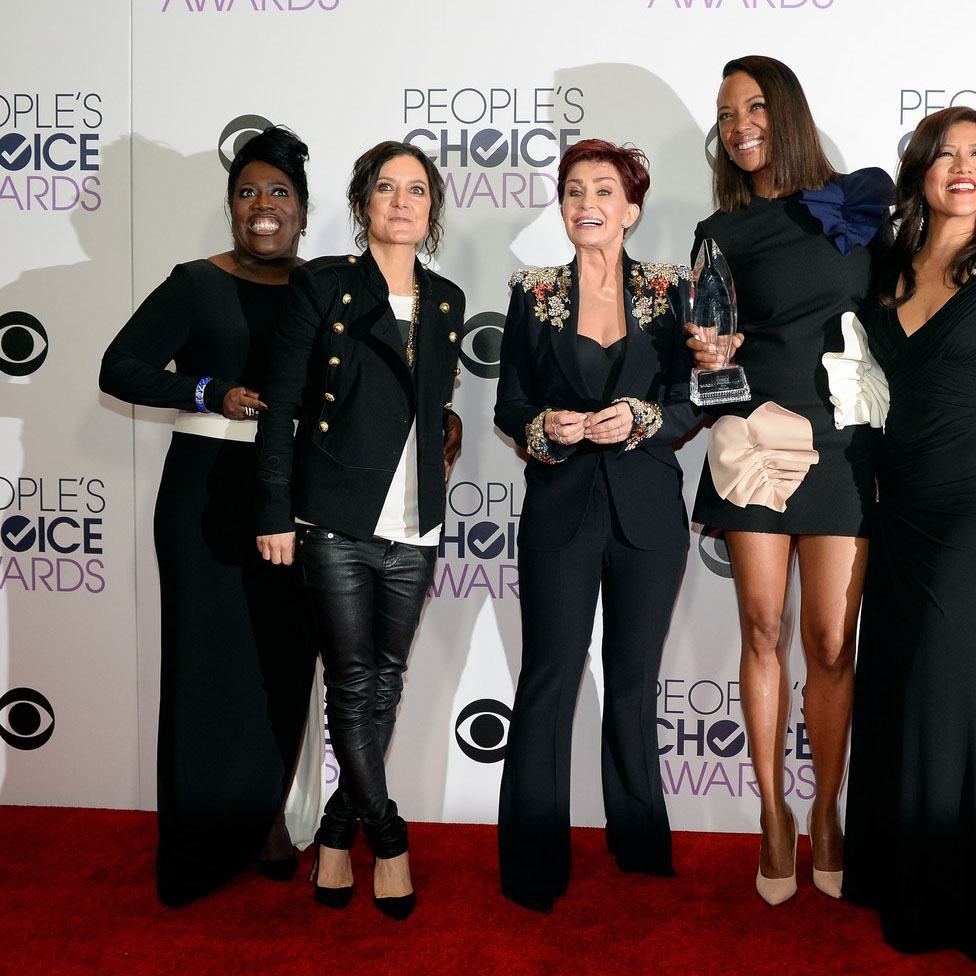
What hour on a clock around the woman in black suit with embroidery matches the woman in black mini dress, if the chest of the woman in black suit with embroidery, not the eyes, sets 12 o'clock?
The woman in black mini dress is roughly at 9 o'clock from the woman in black suit with embroidery.

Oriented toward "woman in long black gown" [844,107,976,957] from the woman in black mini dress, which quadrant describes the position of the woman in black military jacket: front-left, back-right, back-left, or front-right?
back-right

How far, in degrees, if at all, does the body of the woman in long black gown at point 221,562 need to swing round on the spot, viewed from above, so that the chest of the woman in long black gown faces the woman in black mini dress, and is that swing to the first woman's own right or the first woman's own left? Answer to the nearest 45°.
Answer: approximately 45° to the first woman's own left

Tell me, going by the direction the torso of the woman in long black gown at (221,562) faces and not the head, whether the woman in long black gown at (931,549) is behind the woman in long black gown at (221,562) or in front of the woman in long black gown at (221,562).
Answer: in front

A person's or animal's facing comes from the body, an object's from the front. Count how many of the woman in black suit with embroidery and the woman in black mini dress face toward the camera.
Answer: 2

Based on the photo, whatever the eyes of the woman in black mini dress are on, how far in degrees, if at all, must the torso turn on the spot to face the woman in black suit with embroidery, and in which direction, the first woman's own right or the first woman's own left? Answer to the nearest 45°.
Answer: approximately 90° to the first woman's own right

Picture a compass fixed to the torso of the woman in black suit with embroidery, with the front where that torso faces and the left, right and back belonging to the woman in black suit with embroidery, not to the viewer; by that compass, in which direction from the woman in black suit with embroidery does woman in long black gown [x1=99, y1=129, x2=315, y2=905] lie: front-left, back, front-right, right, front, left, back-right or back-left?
right

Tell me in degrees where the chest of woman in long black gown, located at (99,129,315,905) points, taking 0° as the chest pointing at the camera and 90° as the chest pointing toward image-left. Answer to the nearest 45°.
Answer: approximately 315°

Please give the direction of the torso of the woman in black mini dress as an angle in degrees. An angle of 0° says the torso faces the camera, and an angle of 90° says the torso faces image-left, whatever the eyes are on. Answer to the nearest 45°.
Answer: approximately 0°

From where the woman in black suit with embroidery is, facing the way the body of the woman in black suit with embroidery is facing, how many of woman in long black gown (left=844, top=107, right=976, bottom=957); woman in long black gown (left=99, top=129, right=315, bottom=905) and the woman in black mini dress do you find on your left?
2
